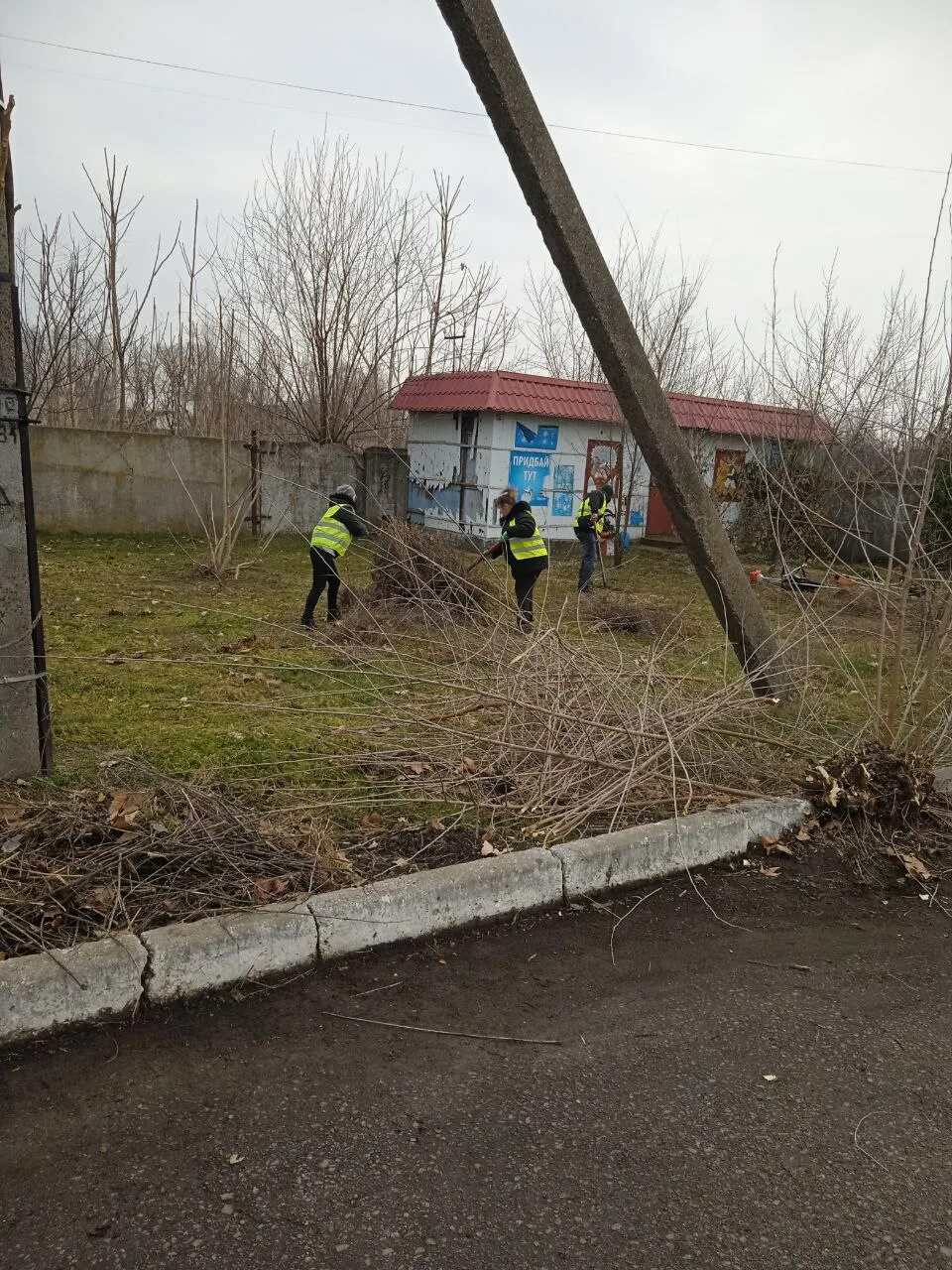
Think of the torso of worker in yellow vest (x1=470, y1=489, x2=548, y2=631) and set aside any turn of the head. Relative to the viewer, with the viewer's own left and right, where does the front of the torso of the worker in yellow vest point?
facing to the left of the viewer

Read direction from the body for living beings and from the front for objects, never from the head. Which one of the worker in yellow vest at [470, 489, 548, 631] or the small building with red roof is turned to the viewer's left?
the worker in yellow vest

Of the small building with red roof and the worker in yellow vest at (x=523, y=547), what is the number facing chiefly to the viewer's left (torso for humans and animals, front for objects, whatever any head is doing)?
1

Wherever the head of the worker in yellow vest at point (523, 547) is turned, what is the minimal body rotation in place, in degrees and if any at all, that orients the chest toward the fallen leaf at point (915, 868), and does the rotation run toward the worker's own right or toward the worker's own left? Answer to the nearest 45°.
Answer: approximately 90° to the worker's own left

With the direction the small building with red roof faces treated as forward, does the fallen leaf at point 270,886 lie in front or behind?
in front

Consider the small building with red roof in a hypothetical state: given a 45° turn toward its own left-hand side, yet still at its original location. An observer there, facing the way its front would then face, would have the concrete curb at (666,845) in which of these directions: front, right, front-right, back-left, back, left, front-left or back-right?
right

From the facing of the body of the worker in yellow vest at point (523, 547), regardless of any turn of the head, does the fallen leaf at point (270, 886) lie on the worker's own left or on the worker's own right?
on the worker's own left

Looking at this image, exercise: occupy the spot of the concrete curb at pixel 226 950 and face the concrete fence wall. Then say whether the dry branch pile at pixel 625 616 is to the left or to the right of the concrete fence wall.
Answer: right

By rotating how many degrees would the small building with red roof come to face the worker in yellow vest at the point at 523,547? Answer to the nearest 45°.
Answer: approximately 45° to its right

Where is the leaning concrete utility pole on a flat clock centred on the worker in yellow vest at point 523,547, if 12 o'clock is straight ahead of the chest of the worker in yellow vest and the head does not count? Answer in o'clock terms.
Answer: The leaning concrete utility pole is roughly at 9 o'clock from the worker in yellow vest.

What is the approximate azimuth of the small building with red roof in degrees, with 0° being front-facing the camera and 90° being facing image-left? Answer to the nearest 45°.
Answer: approximately 315°
